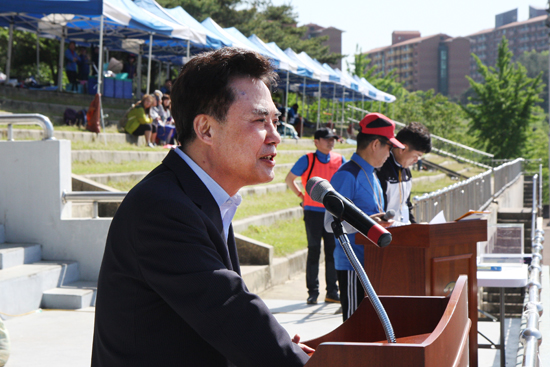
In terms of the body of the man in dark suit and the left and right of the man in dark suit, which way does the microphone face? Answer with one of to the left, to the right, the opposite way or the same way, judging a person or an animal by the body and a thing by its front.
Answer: the opposite way

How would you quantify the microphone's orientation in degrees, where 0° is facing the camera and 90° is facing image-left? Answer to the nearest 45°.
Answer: approximately 90°

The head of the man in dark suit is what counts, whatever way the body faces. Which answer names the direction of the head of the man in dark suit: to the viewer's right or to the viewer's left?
to the viewer's right

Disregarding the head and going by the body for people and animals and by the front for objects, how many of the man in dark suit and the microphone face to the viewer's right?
1

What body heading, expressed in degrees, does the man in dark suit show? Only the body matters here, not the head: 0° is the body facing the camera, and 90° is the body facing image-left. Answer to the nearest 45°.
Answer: approximately 270°
